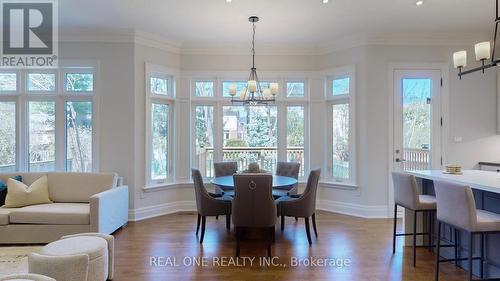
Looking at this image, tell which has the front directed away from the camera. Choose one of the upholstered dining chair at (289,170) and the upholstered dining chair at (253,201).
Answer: the upholstered dining chair at (253,201)

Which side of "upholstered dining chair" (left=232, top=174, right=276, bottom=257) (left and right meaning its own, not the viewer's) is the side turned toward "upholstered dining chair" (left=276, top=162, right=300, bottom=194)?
front

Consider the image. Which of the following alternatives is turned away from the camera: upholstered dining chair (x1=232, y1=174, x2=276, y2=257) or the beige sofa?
the upholstered dining chair

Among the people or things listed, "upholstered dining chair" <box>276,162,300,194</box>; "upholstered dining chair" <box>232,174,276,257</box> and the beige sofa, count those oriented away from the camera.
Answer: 1

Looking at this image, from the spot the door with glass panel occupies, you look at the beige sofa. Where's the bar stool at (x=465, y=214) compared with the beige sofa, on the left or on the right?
left

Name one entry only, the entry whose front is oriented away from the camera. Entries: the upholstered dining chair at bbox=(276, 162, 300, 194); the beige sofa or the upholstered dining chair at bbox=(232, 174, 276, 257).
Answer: the upholstered dining chair at bbox=(232, 174, 276, 257)

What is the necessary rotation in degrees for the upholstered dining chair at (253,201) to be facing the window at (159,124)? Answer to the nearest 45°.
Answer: approximately 45° to its left

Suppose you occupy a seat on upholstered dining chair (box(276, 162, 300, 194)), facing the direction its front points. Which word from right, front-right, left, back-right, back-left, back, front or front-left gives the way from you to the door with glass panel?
back-left

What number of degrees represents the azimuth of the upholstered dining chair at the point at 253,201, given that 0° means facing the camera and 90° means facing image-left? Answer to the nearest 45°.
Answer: approximately 180°

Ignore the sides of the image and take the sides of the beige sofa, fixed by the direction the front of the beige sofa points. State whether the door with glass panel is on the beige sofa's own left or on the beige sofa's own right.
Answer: on the beige sofa's own left

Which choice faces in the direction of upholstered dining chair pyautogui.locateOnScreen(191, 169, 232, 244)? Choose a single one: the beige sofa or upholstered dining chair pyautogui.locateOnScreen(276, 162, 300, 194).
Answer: upholstered dining chair pyautogui.locateOnScreen(276, 162, 300, 194)

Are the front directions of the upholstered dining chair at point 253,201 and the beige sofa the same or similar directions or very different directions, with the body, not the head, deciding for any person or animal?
very different directions
